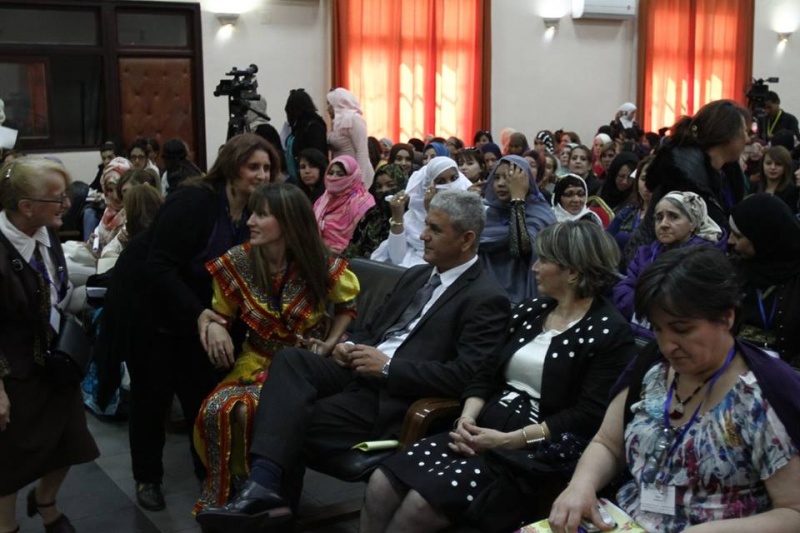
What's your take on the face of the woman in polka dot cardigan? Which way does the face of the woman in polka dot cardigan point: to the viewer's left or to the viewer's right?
to the viewer's left

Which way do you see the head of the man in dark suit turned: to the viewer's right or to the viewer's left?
to the viewer's left

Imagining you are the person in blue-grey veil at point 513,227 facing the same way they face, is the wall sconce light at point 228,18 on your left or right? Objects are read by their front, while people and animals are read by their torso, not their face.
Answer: on your right

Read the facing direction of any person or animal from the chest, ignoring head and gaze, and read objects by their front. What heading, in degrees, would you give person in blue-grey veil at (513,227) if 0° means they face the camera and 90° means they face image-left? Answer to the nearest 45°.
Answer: approximately 45°
